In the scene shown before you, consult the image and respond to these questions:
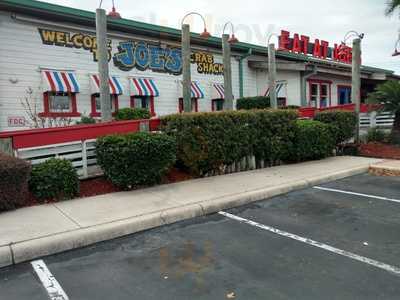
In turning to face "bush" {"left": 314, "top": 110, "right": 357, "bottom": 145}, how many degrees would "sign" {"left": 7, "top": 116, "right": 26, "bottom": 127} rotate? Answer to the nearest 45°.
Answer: approximately 45° to its left

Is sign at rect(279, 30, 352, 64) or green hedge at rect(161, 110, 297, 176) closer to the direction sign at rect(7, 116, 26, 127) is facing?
the green hedge

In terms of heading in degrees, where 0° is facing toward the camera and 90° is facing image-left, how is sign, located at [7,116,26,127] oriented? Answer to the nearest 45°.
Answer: approximately 0°

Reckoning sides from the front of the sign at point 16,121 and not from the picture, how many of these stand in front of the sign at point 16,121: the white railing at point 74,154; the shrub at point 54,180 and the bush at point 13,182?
3

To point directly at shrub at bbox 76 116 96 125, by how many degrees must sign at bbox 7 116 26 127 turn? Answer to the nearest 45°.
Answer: approximately 90° to its left

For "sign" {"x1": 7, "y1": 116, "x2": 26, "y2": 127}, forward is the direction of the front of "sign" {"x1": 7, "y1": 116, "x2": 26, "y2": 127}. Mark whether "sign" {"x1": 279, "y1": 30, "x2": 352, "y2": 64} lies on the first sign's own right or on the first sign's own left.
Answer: on the first sign's own left

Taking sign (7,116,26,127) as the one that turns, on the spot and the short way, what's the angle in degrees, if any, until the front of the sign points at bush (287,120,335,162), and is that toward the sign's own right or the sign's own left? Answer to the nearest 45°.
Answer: approximately 45° to the sign's own left
